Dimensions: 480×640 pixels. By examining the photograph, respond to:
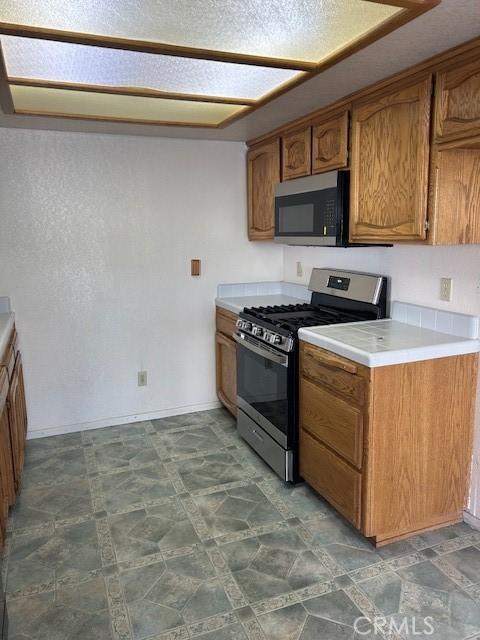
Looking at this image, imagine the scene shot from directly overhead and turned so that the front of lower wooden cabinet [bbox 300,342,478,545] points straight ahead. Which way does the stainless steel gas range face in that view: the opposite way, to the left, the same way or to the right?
the same way

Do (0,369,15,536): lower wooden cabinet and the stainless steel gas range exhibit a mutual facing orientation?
yes

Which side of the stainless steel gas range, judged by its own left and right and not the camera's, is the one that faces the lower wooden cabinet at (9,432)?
front

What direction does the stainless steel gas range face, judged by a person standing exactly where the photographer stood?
facing the viewer and to the left of the viewer

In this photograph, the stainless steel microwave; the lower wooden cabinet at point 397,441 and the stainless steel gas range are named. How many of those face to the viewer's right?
0

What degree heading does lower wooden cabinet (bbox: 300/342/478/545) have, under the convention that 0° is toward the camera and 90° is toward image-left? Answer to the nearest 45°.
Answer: approximately 45°

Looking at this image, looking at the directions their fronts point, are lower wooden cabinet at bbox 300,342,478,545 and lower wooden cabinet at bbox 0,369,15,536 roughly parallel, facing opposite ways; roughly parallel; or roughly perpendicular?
roughly parallel, facing opposite ways

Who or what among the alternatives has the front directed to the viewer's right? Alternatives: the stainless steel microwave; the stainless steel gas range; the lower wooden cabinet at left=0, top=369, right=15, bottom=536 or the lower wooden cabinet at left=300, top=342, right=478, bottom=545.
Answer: the lower wooden cabinet at left=0, top=369, right=15, bottom=536

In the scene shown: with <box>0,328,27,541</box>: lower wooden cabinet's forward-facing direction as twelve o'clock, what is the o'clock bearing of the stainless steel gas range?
The stainless steel gas range is roughly at 12 o'clock from the lower wooden cabinet.

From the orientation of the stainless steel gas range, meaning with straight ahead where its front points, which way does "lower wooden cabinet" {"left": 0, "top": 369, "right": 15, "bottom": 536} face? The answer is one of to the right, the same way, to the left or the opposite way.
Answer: the opposite way

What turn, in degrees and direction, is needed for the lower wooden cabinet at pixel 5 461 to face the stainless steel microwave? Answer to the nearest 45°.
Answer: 0° — it already faces it

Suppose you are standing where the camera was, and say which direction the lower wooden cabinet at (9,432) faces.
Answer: facing to the right of the viewer

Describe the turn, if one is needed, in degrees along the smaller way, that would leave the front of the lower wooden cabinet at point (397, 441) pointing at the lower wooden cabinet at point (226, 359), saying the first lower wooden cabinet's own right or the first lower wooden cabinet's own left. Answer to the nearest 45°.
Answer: approximately 90° to the first lower wooden cabinet's own right

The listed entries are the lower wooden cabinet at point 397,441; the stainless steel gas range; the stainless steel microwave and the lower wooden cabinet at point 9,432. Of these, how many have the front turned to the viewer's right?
1
